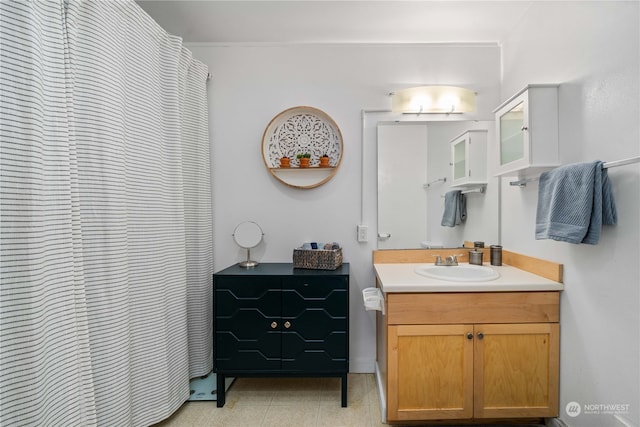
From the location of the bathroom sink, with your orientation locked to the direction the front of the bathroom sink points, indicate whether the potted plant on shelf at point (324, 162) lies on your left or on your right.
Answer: on your right

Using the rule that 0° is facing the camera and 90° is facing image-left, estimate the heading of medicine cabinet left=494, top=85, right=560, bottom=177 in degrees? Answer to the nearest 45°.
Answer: approximately 45°

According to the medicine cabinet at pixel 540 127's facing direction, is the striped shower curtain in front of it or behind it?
in front

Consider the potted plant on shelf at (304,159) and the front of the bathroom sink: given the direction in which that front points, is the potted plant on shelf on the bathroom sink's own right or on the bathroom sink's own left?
on the bathroom sink's own right

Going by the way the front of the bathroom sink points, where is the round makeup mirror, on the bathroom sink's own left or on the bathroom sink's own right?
on the bathroom sink's own right

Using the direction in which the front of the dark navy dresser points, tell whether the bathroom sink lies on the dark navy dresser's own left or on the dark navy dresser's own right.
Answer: on the dark navy dresser's own left

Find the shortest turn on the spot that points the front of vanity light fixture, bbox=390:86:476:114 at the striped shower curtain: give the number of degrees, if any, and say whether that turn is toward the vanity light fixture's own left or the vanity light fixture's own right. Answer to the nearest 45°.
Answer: approximately 45° to the vanity light fixture's own right

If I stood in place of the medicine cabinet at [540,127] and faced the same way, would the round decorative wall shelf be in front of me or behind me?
in front

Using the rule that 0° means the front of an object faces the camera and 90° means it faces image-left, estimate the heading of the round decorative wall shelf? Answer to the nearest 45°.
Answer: approximately 0°

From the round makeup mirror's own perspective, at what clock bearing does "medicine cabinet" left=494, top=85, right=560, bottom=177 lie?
The medicine cabinet is roughly at 10 o'clock from the round makeup mirror.

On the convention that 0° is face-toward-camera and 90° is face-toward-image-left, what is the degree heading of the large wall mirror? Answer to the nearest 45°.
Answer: approximately 0°

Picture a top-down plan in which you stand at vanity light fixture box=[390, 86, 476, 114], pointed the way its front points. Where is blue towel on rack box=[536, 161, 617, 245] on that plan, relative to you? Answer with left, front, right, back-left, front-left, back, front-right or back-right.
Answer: front-left

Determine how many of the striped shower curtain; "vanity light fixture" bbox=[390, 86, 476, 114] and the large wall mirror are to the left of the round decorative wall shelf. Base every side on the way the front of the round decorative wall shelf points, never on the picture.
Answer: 2
